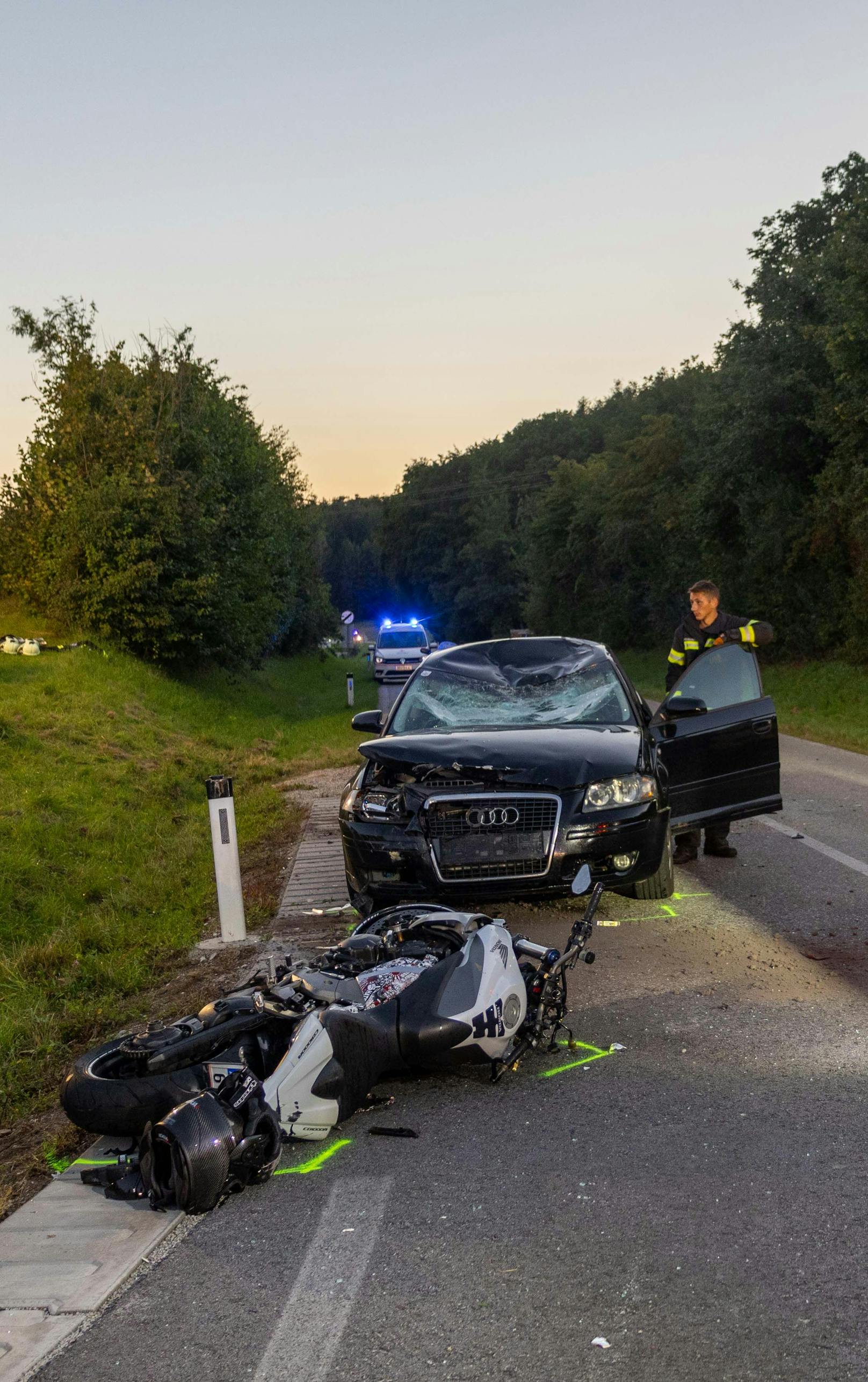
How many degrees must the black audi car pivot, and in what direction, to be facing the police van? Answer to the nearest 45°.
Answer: approximately 180°

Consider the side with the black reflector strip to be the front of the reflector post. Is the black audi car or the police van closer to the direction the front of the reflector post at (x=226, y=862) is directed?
the black audi car

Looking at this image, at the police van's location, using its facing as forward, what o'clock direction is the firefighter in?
The firefighter is roughly at 12 o'clock from the police van.

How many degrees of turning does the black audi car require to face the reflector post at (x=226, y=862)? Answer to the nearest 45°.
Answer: approximately 90° to its right

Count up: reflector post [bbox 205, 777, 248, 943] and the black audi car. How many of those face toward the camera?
2

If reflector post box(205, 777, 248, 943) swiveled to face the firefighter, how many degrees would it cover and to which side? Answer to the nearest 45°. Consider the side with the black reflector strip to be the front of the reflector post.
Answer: approximately 90° to its left

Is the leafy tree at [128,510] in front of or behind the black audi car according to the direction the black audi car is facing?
behind

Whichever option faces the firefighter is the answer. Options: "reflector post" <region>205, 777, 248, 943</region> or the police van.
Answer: the police van

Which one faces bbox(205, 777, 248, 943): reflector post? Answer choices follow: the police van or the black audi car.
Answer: the police van

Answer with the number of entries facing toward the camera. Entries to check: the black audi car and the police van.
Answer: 2

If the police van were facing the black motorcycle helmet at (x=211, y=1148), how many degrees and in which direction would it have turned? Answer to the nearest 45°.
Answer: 0° — it already faces it

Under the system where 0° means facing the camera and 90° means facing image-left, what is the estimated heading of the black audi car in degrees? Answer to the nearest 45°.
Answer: approximately 0°

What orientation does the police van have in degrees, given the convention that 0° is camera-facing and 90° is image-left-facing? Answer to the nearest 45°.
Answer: approximately 0°
